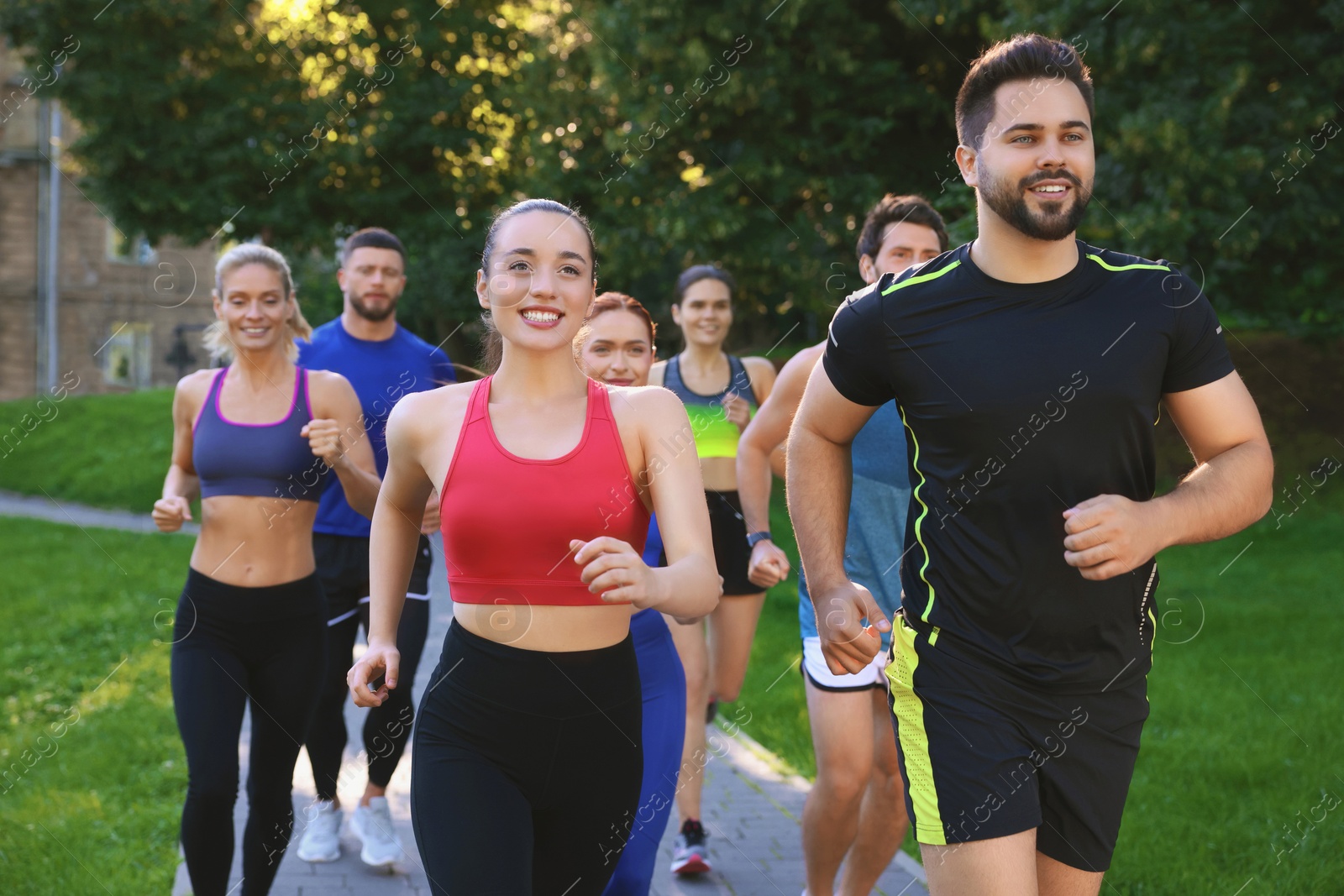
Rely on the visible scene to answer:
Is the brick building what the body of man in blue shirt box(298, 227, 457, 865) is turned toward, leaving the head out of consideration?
no

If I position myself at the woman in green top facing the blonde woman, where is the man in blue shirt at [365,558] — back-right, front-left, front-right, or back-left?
front-right

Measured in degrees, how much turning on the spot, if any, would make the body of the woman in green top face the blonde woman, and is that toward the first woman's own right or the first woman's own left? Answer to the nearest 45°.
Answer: approximately 45° to the first woman's own right

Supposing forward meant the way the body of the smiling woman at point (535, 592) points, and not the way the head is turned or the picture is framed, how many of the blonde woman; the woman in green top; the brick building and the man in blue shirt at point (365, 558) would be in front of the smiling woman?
0

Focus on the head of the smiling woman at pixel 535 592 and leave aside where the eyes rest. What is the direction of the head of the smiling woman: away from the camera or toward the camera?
toward the camera

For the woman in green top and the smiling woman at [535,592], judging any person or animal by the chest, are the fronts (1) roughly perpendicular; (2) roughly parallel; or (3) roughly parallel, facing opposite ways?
roughly parallel

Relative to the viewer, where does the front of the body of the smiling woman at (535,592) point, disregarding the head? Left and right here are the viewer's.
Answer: facing the viewer

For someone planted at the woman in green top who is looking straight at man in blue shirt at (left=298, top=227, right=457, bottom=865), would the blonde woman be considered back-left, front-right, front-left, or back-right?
front-left

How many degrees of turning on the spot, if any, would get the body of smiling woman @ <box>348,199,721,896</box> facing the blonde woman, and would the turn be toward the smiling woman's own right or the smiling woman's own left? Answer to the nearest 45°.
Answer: approximately 135° to the smiling woman's own right

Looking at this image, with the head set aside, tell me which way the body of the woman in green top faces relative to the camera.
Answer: toward the camera

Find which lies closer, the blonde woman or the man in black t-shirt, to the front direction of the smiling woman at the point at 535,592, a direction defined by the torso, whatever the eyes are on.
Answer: the man in black t-shirt

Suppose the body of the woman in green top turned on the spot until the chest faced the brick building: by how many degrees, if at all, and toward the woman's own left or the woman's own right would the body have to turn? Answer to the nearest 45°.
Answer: approximately 135° to the woman's own right

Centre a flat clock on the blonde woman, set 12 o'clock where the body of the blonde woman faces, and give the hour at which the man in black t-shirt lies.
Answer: The man in black t-shirt is roughly at 11 o'clock from the blonde woman.

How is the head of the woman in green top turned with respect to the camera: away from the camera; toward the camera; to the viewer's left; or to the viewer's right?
toward the camera

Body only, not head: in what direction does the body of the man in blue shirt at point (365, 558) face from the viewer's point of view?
toward the camera
